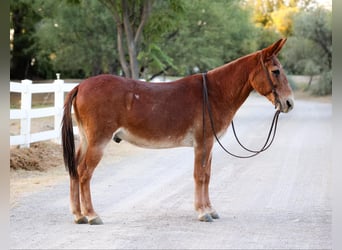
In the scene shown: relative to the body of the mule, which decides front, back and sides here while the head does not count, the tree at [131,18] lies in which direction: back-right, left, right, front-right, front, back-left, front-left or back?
left

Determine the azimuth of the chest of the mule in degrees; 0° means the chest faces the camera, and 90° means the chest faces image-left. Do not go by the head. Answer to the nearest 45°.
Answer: approximately 270°

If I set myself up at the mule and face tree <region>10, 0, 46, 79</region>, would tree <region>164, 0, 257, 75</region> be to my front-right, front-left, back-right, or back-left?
front-right

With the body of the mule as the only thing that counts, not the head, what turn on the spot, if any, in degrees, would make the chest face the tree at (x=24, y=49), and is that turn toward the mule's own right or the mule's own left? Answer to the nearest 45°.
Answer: approximately 90° to the mule's own left

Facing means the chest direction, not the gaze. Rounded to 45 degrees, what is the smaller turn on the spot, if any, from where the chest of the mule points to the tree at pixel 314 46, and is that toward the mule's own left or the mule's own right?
approximately 90° to the mule's own left

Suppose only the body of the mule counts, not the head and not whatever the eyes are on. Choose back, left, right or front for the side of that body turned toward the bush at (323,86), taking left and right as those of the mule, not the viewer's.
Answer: left

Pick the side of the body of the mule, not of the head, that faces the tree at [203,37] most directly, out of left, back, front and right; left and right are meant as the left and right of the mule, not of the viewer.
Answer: left

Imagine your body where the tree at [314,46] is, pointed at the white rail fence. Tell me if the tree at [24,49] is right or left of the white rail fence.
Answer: right

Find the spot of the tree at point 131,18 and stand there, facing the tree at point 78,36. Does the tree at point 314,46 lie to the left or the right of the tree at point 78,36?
right
